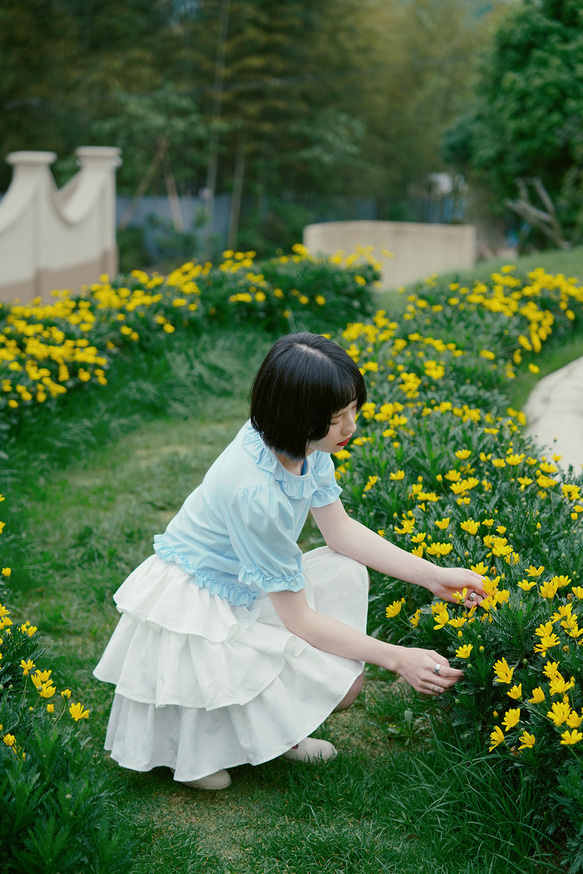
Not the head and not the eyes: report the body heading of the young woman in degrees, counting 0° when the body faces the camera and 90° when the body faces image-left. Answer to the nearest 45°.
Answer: approximately 270°

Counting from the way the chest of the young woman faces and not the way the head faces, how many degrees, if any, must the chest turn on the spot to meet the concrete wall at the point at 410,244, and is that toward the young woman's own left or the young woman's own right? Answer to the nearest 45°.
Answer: approximately 90° to the young woman's own left

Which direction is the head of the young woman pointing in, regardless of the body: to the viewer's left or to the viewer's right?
to the viewer's right
